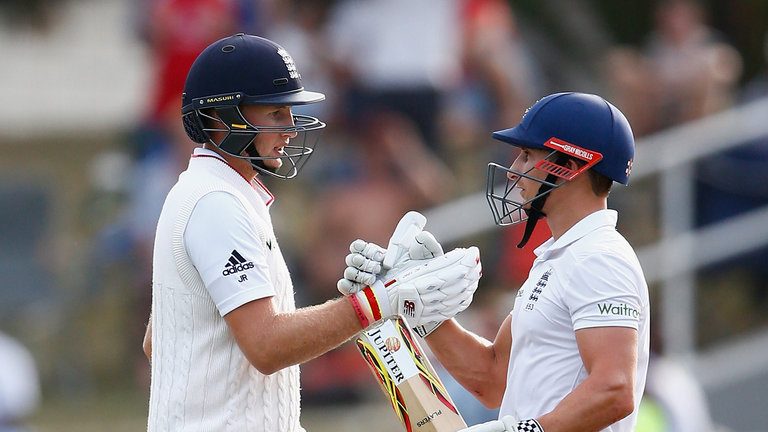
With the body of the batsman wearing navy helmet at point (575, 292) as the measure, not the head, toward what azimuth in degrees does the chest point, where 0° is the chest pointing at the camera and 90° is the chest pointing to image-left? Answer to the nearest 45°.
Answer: approximately 90°

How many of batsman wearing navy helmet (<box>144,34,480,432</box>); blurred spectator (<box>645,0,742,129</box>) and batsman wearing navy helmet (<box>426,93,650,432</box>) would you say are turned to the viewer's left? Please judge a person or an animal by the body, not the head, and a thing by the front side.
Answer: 1

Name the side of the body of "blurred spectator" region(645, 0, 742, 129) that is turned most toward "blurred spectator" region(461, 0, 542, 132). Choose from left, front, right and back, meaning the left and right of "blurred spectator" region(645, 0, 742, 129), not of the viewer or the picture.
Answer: right

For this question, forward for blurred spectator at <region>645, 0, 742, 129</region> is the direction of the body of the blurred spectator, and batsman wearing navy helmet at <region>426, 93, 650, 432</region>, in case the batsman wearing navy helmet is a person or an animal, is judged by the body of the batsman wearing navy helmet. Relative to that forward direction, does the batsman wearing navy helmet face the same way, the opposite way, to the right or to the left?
to the right

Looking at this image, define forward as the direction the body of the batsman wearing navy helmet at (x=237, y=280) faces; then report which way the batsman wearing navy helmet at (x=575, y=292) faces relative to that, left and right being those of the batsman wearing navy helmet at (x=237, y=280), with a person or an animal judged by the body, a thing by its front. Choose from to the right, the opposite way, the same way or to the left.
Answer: the opposite way

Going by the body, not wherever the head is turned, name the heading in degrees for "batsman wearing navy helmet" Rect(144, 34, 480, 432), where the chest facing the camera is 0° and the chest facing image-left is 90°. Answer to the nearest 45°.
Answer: approximately 270°
